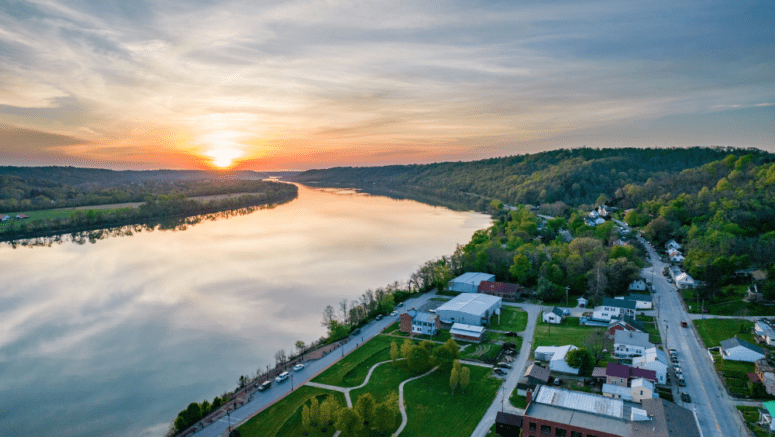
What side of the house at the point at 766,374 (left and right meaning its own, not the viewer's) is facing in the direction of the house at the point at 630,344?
front

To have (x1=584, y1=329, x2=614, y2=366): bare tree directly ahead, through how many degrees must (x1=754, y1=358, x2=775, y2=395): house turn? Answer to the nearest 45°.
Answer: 0° — it already faces it

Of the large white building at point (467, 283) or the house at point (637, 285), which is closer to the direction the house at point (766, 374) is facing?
the large white building

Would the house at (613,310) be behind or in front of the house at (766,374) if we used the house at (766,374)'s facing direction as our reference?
in front

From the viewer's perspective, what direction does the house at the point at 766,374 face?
to the viewer's left

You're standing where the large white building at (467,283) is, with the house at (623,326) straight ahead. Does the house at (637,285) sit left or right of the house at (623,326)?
left

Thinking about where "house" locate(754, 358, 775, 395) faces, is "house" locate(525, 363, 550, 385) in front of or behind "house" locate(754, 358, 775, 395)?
in front

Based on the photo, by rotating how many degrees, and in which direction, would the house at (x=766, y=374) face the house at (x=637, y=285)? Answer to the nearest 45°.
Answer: approximately 45° to its right

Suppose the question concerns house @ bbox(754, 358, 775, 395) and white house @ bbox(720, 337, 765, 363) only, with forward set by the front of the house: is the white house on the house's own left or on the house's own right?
on the house's own right

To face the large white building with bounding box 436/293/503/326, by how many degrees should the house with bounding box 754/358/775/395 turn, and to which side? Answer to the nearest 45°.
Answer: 0° — it already faces it

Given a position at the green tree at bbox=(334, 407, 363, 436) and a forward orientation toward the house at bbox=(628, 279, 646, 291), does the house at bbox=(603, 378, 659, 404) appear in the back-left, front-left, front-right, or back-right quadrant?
front-right

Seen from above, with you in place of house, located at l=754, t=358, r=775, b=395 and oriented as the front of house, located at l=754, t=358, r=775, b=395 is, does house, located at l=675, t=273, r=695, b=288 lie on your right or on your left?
on your right

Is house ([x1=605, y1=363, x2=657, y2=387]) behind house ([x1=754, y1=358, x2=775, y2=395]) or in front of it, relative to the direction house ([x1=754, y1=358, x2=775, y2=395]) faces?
in front

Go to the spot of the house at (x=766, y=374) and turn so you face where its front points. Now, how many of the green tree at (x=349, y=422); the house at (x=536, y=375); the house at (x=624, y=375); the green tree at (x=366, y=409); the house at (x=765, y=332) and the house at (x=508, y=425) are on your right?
1

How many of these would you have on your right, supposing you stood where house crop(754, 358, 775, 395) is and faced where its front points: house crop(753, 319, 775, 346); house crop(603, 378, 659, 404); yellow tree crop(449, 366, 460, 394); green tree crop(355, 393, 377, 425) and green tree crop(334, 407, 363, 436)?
1
